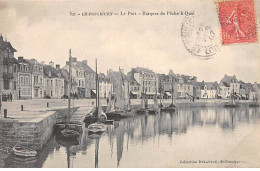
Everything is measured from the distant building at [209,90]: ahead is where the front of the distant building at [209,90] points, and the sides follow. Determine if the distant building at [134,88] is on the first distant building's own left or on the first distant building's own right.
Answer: on the first distant building's own right

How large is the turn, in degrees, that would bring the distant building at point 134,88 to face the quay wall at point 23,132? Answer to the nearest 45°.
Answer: approximately 45° to its right

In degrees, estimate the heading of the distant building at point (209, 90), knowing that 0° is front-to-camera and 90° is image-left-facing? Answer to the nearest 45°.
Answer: approximately 0°

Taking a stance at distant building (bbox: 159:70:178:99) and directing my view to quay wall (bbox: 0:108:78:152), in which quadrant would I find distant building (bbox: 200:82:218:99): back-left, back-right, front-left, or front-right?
back-left

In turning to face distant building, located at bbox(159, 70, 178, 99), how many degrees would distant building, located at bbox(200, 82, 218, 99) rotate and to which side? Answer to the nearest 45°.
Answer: approximately 90° to its right

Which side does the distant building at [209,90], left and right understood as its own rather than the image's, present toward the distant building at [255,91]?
left

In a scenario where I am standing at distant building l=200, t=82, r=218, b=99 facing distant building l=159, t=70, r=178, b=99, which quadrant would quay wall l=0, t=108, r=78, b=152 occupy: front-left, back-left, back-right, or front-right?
front-left

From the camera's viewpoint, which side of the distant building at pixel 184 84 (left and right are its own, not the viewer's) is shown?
front

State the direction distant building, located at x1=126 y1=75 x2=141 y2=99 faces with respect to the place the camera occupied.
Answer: facing the viewer

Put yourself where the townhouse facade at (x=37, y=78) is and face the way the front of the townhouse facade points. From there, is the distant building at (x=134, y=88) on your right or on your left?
on your left

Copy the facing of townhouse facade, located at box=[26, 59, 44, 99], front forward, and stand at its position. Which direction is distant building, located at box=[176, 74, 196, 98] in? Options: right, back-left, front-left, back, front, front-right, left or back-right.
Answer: front-left
